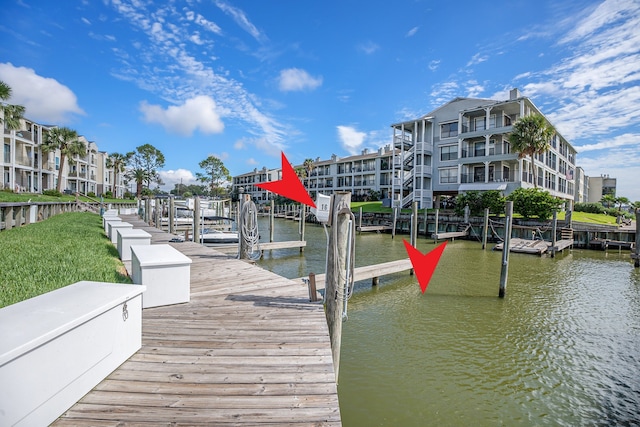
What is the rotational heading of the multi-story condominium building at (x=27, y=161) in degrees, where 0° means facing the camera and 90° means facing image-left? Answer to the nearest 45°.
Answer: approximately 315°

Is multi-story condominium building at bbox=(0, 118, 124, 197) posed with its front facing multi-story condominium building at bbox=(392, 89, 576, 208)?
yes

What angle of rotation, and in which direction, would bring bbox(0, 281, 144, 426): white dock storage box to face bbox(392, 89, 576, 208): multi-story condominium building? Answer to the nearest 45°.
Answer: approximately 90° to its left

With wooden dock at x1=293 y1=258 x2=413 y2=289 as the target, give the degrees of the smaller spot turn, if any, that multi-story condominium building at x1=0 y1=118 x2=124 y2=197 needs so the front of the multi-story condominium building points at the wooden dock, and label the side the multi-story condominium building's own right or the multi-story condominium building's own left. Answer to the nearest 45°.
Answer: approximately 45° to the multi-story condominium building's own right

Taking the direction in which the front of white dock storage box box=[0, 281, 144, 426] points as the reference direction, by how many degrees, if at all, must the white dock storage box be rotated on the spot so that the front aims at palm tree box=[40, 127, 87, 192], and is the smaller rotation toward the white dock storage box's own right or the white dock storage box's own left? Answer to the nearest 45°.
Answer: approximately 135° to the white dock storage box's own left

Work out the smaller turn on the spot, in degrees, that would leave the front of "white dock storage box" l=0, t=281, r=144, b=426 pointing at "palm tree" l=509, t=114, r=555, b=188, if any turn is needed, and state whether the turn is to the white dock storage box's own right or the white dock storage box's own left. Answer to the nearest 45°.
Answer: approximately 45° to the white dock storage box's own left

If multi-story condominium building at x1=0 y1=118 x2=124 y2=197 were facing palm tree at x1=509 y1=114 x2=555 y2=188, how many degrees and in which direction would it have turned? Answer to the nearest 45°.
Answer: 0° — it already faces it

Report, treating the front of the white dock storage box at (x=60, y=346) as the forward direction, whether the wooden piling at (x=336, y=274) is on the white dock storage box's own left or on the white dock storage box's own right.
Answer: on the white dock storage box's own left

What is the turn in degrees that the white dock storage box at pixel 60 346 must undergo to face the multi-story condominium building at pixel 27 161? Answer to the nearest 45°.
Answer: approximately 135° to its left

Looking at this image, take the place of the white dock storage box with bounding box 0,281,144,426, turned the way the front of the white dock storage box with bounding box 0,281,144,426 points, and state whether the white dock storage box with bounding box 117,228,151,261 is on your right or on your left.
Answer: on your left

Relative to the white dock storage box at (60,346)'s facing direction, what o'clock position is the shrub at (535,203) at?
The shrub is roughly at 10 o'clock from the white dock storage box.

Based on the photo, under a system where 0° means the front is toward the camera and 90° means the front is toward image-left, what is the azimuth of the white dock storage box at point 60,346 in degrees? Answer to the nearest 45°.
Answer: approximately 315°
